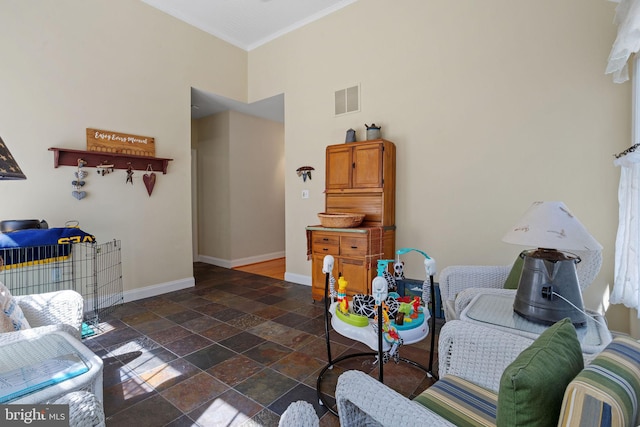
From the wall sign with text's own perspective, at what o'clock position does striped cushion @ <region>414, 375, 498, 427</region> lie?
The striped cushion is roughly at 1 o'clock from the wall sign with text.

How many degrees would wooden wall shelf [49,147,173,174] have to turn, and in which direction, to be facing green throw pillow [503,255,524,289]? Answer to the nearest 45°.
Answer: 0° — it already faces it

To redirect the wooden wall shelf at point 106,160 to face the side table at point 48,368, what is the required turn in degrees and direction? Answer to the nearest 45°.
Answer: approximately 45° to its right

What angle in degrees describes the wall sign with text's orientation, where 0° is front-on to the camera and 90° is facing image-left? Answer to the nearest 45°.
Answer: approximately 315°

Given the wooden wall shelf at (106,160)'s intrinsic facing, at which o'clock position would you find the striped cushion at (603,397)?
The striped cushion is roughly at 1 o'clock from the wooden wall shelf.

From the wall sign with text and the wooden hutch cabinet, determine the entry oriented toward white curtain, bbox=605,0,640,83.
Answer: the wall sign with text

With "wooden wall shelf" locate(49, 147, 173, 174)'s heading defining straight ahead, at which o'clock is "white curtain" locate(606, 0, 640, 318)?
The white curtain is roughly at 12 o'clock from the wooden wall shelf.

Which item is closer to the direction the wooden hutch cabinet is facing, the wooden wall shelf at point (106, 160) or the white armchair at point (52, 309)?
the white armchair

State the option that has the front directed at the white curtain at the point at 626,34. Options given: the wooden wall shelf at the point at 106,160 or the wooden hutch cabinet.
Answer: the wooden wall shelf

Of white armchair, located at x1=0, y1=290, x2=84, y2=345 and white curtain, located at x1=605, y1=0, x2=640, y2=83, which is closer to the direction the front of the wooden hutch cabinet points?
the white armchair

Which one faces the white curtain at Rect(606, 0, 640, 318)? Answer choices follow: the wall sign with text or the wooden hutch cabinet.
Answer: the wall sign with text
